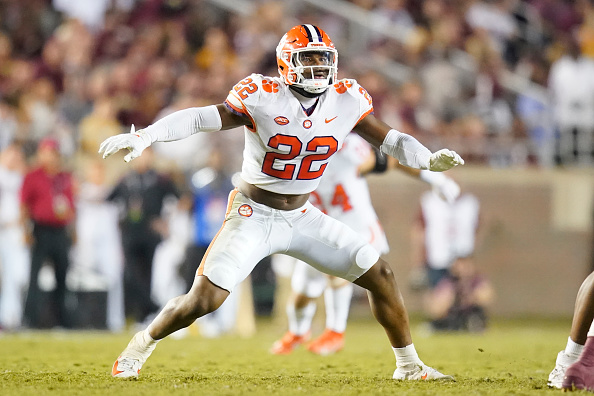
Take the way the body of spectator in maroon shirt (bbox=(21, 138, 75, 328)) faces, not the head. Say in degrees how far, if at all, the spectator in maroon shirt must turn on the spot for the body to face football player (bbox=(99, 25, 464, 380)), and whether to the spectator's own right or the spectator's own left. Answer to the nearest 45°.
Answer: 0° — they already face them

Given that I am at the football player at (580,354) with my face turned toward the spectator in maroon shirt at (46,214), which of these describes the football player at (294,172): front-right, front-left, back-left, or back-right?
front-left

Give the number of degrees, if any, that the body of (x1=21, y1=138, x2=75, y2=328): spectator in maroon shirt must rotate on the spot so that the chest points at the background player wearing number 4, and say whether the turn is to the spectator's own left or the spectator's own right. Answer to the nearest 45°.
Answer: approximately 45° to the spectator's own left

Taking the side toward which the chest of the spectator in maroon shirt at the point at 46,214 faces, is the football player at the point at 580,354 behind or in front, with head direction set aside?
in front

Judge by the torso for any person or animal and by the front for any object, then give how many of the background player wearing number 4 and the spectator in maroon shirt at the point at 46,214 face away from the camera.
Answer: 0

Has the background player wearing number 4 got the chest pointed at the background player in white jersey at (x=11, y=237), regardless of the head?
no

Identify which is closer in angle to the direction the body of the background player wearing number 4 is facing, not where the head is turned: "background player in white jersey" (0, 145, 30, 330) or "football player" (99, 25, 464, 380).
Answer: the football player

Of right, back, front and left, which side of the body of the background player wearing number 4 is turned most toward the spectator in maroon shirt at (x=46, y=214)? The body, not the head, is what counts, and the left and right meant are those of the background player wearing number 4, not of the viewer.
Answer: right

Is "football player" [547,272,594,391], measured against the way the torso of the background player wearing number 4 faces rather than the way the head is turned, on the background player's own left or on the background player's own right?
on the background player's own left

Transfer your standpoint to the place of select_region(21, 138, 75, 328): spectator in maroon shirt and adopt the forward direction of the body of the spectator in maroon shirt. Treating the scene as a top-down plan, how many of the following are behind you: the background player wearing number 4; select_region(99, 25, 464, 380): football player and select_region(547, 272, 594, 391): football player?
0

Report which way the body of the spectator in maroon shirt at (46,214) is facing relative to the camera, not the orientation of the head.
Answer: toward the camera

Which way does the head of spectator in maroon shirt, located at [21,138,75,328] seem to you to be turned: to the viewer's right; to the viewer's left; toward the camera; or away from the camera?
toward the camera

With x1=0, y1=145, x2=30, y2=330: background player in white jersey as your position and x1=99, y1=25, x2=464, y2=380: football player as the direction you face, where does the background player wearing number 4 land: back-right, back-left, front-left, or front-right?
front-left

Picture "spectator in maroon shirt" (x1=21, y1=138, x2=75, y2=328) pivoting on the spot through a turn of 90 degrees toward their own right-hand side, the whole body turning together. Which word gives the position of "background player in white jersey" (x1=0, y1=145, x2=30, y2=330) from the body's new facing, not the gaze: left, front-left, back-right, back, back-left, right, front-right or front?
front-right

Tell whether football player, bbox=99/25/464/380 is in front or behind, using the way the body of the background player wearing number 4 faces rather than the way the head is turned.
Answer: in front
